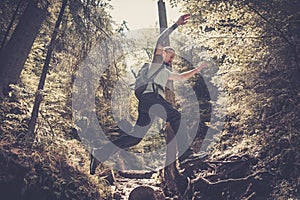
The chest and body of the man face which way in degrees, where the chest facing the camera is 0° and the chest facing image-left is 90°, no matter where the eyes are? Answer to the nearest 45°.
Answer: approximately 270°
